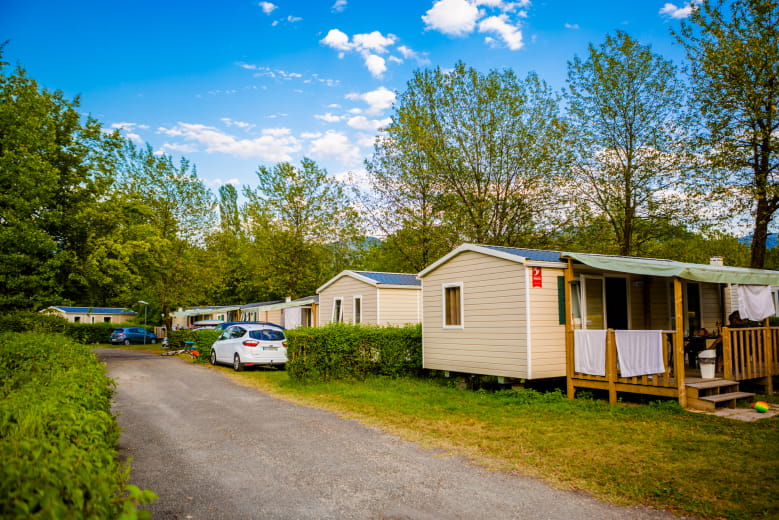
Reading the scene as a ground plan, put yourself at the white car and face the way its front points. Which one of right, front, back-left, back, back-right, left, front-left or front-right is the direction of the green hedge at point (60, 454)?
back-left

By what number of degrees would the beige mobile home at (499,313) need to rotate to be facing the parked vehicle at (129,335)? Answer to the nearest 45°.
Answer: approximately 180°

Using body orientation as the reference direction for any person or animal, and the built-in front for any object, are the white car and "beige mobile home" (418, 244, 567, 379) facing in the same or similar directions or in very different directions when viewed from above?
very different directions

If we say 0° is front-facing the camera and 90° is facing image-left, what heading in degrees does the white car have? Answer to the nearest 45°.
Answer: approximately 135°
